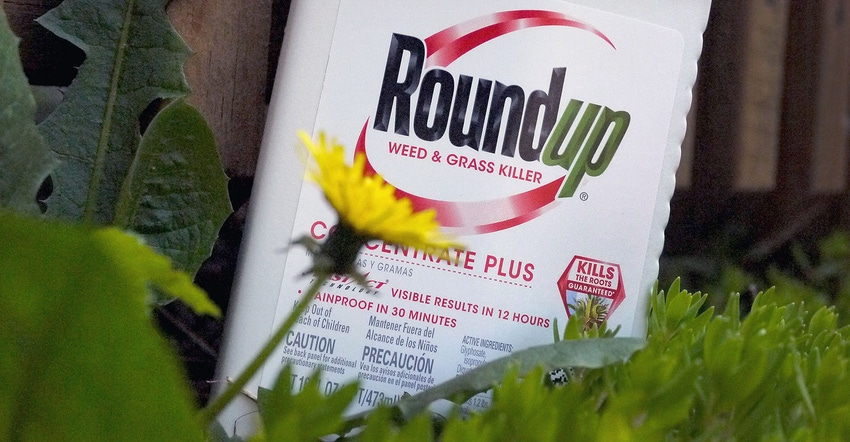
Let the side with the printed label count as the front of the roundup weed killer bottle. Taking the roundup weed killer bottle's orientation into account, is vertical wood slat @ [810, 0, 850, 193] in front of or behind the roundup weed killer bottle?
behind

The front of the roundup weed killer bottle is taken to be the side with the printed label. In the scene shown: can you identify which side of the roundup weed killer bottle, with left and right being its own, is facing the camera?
front
